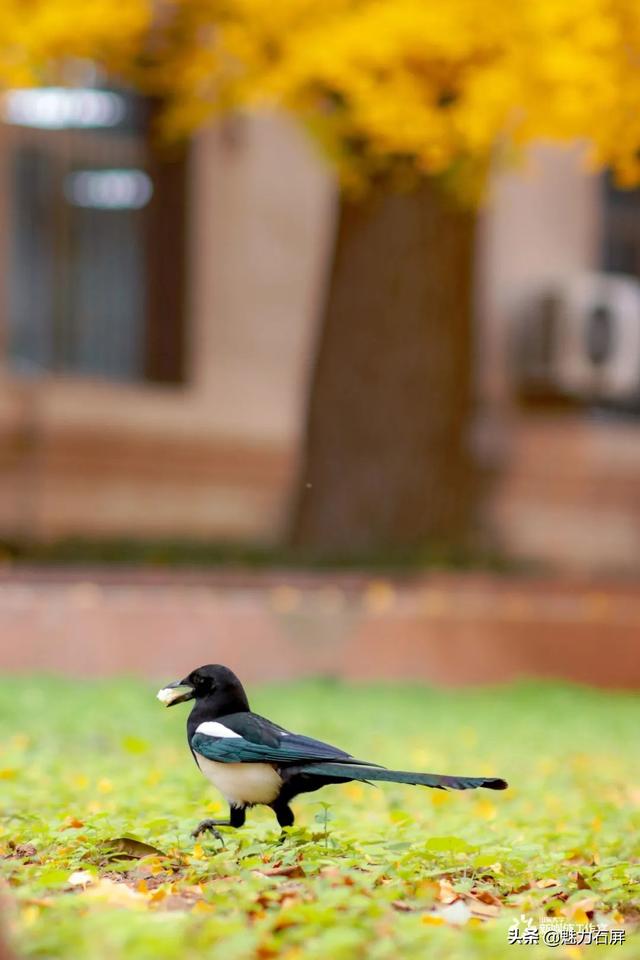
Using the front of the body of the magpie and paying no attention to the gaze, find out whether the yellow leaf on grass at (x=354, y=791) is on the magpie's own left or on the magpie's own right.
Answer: on the magpie's own right

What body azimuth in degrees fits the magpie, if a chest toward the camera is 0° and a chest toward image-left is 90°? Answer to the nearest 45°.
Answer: approximately 90°

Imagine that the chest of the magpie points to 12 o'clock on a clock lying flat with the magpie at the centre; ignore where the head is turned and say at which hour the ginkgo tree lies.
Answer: The ginkgo tree is roughly at 3 o'clock from the magpie.

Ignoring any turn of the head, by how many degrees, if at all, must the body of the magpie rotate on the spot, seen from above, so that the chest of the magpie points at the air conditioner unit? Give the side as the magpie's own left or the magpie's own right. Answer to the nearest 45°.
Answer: approximately 90° to the magpie's own right

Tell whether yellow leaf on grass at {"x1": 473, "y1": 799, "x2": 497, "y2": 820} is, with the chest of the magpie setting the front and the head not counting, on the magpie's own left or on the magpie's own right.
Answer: on the magpie's own right
